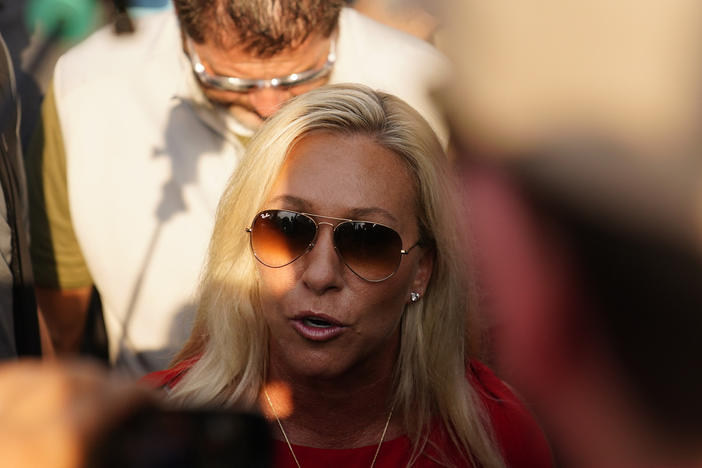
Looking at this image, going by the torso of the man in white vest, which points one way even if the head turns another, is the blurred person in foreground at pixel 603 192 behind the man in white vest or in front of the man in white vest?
in front

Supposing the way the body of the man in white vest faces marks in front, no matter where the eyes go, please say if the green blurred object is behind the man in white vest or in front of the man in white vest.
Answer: behind

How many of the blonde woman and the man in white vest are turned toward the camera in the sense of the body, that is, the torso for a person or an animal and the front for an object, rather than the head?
2

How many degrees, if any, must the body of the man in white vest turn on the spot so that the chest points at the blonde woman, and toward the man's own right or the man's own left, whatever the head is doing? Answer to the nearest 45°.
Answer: approximately 45° to the man's own left

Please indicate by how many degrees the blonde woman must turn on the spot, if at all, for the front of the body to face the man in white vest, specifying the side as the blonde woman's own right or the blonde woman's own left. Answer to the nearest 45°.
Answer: approximately 135° to the blonde woman's own right

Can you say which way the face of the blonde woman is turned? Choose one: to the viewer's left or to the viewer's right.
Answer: to the viewer's left

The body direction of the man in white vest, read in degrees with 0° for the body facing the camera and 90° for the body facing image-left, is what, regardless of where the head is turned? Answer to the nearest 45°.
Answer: approximately 0°

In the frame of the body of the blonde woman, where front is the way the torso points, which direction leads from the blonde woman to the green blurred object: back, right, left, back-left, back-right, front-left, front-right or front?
back-right

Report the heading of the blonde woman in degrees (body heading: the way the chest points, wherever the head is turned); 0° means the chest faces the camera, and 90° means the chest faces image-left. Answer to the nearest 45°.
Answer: approximately 0°

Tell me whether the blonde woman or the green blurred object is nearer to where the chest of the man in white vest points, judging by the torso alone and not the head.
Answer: the blonde woman
